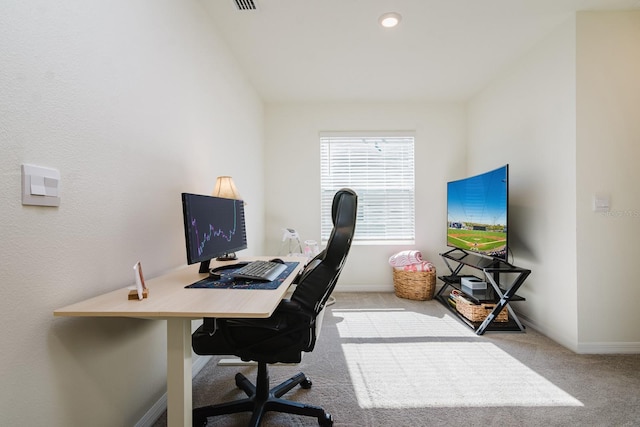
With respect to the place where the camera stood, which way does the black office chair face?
facing to the left of the viewer

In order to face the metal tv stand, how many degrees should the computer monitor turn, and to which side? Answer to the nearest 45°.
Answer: approximately 45° to its left

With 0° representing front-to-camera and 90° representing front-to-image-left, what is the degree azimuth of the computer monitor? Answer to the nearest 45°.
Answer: approximately 315°

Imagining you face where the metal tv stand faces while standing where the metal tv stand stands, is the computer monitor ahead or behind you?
ahead

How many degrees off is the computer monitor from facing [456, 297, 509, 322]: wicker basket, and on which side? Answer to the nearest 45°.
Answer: approximately 45° to its left

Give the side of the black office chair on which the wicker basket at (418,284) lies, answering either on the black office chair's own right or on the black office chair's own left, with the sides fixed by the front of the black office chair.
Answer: on the black office chair's own right

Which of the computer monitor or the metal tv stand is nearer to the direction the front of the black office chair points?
the computer monitor

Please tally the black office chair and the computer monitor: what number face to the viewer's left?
1

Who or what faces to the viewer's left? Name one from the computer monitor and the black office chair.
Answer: the black office chair
